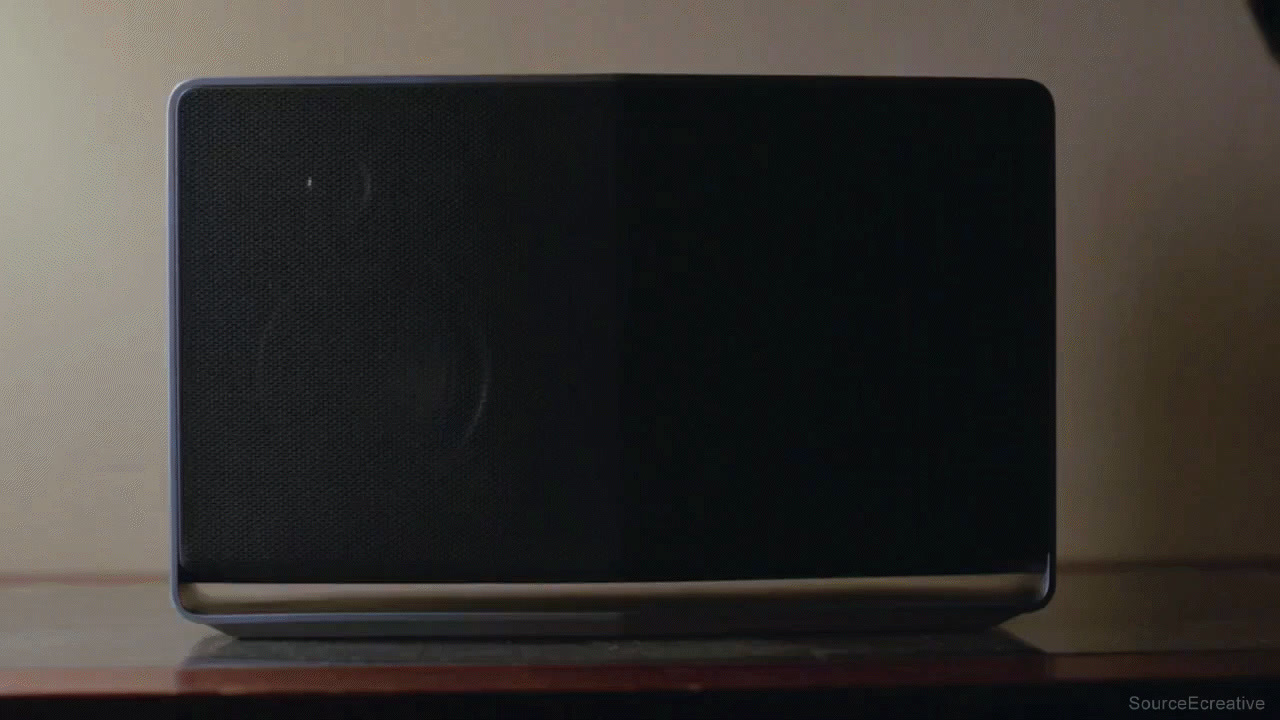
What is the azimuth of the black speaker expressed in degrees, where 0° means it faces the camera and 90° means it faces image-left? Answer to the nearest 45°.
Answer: approximately 0°
